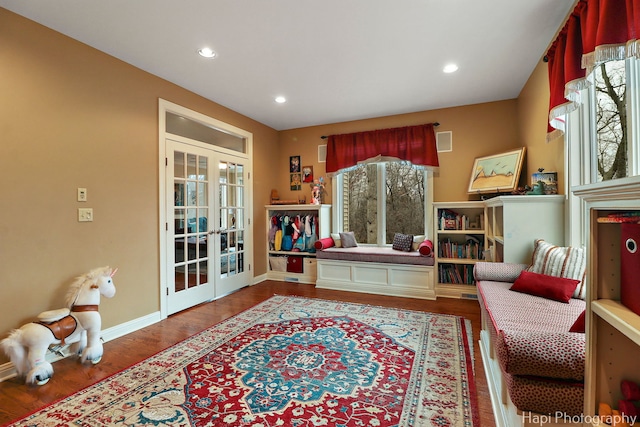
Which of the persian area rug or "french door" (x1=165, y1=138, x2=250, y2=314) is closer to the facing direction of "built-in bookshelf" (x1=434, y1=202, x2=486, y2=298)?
the persian area rug

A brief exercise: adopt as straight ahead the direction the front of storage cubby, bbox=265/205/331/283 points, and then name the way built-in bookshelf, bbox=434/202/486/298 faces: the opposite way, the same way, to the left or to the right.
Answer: the same way

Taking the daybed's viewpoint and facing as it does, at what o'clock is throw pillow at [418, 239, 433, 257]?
The throw pillow is roughly at 2 o'clock from the daybed.

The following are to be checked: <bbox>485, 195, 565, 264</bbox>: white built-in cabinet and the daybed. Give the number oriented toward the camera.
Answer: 0

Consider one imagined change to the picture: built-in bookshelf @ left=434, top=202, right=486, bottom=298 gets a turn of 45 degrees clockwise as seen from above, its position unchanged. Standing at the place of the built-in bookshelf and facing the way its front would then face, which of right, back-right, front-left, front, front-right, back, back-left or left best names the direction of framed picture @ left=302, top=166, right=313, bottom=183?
front-right

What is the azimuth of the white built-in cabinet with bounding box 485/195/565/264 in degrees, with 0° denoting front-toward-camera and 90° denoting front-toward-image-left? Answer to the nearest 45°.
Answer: approximately 90°

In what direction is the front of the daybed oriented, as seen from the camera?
facing to the left of the viewer

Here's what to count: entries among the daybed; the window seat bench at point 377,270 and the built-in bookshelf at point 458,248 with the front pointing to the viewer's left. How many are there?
1

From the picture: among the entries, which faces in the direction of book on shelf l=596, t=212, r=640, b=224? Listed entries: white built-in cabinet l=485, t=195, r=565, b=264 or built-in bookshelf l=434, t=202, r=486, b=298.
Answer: the built-in bookshelf

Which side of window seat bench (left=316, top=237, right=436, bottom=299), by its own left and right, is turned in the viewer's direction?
front

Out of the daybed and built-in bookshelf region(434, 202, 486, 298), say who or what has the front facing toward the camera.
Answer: the built-in bookshelf

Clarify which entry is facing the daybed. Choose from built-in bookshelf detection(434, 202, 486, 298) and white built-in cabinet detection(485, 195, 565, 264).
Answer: the built-in bookshelf

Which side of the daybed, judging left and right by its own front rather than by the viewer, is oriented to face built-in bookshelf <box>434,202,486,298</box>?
right

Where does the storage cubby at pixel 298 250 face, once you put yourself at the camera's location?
facing the viewer and to the left of the viewer

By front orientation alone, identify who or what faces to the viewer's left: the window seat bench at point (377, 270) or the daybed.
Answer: the daybed

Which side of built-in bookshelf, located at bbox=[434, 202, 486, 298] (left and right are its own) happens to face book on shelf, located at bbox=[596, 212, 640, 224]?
front

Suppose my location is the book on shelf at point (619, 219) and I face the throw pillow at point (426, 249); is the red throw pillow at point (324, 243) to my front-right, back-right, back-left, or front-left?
front-left

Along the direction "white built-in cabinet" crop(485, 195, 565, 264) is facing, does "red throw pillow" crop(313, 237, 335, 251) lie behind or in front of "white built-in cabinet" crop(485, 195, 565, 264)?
in front

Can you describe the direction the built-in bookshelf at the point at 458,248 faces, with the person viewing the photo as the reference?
facing the viewer
